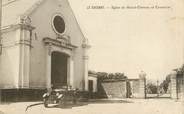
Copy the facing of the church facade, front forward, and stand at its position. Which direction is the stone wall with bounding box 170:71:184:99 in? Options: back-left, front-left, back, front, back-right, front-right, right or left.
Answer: front-left

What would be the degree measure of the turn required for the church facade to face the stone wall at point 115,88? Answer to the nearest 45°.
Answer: approximately 90° to its left
